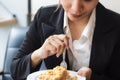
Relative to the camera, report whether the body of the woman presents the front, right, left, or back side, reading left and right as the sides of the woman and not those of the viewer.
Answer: front
